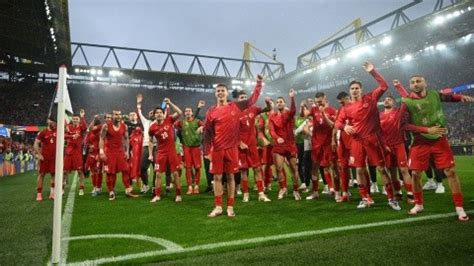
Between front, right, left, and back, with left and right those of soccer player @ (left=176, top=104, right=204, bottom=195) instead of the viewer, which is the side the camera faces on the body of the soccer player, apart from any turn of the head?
front

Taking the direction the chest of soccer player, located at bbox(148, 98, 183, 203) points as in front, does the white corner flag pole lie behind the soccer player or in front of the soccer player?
in front

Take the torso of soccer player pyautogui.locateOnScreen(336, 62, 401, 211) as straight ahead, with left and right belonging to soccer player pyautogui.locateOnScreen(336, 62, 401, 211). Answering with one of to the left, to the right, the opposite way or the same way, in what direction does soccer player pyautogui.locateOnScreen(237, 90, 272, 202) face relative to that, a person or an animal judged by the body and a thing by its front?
the same way

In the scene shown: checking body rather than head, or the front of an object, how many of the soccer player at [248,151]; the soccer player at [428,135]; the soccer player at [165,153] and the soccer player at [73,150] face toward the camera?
4

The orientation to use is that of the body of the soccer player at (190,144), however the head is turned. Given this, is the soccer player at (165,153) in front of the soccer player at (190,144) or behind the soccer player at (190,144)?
in front

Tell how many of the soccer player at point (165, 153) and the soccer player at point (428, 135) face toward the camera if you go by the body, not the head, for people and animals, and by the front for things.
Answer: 2

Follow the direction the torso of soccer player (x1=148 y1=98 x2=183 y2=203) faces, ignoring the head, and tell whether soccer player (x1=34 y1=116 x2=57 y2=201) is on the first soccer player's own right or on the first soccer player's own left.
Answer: on the first soccer player's own right

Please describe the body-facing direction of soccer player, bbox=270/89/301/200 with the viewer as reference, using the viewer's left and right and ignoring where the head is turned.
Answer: facing the viewer and to the left of the viewer

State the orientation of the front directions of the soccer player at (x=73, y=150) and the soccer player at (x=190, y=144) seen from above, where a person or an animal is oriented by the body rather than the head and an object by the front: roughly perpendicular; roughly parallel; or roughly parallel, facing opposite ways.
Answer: roughly parallel

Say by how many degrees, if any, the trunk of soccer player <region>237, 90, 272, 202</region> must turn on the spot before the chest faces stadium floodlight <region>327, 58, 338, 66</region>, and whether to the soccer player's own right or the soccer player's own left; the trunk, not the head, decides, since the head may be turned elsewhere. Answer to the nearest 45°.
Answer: approximately 180°

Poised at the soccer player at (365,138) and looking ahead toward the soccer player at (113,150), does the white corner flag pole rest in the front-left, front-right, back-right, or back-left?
front-left

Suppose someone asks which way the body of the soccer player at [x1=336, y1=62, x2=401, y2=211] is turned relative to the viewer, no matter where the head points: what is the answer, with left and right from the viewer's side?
facing the viewer

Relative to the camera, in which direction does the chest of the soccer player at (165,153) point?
toward the camera

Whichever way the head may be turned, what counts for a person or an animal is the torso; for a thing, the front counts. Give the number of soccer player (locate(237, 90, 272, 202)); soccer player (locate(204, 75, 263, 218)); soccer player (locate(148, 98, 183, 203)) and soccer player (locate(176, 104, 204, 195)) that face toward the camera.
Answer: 4

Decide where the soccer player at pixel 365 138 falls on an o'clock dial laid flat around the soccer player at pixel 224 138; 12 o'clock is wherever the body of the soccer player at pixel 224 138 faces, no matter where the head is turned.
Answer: the soccer player at pixel 365 138 is roughly at 9 o'clock from the soccer player at pixel 224 138.

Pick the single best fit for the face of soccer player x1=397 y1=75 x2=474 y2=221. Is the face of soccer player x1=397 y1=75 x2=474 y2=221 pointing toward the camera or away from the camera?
toward the camera

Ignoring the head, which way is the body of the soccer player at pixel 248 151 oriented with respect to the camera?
toward the camera

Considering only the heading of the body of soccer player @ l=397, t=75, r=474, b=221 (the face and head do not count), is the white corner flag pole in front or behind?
in front
